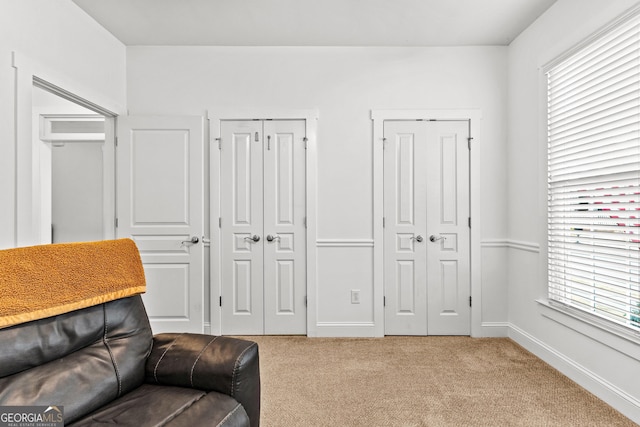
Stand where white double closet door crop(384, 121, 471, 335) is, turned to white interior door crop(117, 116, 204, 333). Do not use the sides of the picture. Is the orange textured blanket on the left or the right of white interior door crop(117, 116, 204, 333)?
left

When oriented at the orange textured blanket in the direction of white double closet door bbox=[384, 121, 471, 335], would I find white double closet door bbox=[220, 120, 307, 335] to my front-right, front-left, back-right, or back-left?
front-left

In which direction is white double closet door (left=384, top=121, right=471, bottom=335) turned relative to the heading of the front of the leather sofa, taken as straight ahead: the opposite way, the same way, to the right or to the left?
to the right

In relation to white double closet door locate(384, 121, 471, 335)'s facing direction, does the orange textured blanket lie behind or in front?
in front

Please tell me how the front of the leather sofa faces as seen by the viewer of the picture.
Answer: facing the viewer and to the right of the viewer

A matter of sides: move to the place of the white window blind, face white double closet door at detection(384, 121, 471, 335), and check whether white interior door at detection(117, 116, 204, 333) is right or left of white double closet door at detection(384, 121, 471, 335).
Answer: left

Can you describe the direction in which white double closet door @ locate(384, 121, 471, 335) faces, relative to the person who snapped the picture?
facing the viewer

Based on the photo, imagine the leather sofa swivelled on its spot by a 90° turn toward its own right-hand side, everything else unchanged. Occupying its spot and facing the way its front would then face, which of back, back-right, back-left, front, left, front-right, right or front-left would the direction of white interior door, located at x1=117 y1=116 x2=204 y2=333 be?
back-right

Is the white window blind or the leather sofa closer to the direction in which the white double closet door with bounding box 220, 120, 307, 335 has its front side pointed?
the leather sofa

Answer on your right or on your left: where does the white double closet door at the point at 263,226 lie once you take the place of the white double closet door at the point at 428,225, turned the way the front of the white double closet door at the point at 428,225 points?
on your right

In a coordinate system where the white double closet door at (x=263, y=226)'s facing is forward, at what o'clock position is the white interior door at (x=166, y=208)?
The white interior door is roughly at 3 o'clock from the white double closet door.

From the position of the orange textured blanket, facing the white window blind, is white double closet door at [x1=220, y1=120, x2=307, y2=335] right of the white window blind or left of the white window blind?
left

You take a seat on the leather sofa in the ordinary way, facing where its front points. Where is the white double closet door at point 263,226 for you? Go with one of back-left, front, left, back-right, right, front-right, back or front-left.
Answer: left

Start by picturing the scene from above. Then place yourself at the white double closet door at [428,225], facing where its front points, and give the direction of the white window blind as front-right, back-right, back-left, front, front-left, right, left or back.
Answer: front-left

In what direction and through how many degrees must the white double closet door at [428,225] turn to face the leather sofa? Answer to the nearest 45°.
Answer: approximately 45° to its right

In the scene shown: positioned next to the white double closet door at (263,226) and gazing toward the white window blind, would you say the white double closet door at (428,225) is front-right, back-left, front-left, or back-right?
front-left

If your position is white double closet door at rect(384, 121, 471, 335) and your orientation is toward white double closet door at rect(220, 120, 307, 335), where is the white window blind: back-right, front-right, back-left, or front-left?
back-left

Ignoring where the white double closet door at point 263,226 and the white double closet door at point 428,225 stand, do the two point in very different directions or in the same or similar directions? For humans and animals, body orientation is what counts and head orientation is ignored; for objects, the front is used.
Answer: same or similar directions

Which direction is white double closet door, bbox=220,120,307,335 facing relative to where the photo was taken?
toward the camera

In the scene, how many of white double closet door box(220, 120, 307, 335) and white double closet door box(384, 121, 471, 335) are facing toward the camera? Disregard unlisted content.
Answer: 2
